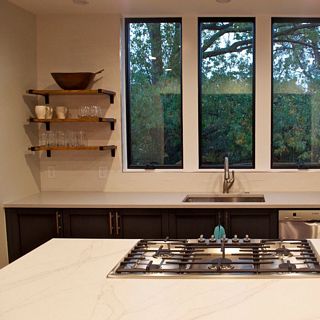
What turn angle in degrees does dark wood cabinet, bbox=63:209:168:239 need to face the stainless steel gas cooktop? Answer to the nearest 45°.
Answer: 0° — it already faces it

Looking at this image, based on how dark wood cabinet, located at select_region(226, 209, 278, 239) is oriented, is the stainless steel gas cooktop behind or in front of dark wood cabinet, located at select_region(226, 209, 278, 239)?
in front

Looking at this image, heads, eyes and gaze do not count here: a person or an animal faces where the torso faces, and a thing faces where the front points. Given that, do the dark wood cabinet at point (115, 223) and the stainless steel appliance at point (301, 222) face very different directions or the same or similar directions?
same or similar directions

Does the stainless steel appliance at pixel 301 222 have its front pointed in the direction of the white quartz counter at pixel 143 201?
no

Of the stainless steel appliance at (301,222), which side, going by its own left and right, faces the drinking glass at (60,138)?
right

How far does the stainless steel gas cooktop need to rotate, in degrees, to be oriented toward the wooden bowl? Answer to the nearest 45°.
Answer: approximately 45° to its left

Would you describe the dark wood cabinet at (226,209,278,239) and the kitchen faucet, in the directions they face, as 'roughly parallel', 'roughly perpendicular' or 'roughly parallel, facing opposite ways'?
roughly parallel

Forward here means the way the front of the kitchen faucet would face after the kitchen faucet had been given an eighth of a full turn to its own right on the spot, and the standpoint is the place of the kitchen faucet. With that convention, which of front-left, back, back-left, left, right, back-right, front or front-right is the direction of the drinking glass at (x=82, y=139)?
front-right

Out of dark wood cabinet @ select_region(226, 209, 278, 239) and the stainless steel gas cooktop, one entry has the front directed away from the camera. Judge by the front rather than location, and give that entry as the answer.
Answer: the stainless steel gas cooktop

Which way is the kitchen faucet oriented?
toward the camera

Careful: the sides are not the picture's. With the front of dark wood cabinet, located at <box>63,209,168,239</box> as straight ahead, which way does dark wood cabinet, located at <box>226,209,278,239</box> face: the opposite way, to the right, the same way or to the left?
the same way

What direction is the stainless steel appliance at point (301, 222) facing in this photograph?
toward the camera

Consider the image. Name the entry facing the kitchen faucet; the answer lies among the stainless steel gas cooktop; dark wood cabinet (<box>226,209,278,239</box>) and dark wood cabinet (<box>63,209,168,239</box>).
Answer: the stainless steel gas cooktop

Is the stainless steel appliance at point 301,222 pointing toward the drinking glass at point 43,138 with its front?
no

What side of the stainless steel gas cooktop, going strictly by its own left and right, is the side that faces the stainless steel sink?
front

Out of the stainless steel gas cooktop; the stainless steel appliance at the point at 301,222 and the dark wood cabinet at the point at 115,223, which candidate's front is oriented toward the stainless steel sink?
the stainless steel gas cooktop

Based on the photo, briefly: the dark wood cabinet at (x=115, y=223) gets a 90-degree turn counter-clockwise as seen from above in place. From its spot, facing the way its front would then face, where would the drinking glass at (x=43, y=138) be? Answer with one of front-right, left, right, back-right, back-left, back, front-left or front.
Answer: back-left

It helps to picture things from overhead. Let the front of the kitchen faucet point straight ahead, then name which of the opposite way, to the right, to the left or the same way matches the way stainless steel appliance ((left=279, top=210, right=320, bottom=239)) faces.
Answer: the same way

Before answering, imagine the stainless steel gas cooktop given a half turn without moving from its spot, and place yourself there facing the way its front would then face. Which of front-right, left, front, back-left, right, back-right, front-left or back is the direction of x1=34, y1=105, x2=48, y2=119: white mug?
back-right

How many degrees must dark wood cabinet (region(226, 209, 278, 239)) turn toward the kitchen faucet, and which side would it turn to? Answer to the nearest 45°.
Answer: approximately 180°

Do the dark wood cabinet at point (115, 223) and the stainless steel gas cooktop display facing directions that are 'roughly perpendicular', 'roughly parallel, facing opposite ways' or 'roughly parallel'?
roughly parallel, facing opposite ways

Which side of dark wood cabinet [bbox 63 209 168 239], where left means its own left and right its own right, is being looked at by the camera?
front
